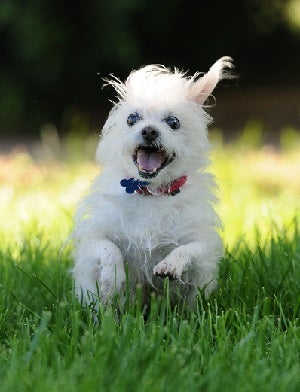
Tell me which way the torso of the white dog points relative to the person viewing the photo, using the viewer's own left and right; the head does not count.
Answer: facing the viewer
